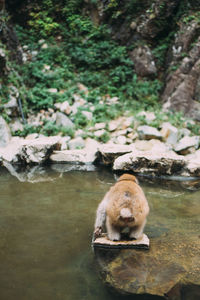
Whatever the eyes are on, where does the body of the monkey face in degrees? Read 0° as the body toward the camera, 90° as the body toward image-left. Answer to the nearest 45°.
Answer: approximately 180°

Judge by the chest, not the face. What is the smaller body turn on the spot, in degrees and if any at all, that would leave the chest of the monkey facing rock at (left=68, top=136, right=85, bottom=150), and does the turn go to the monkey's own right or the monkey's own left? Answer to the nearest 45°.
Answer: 0° — it already faces it

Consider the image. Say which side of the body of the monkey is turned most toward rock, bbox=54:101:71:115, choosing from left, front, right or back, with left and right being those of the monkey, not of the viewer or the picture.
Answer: front

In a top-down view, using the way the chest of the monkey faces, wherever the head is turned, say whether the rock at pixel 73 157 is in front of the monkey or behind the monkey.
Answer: in front

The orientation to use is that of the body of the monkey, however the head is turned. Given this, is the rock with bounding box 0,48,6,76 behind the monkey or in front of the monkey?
in front

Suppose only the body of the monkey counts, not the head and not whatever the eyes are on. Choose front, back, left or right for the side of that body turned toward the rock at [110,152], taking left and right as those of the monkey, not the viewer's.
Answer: front

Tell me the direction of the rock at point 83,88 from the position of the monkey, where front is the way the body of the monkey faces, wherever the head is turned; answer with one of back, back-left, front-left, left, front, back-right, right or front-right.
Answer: front

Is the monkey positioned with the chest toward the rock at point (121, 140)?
yes

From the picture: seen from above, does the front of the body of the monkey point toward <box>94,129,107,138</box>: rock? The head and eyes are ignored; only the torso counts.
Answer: yes

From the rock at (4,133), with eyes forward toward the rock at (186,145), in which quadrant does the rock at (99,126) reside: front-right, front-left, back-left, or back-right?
front-left

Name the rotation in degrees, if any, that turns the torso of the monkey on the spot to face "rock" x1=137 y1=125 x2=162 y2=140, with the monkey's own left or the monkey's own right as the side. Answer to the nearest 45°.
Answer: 0° — it already faces it

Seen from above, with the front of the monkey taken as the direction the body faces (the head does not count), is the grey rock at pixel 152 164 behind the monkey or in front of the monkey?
in front
